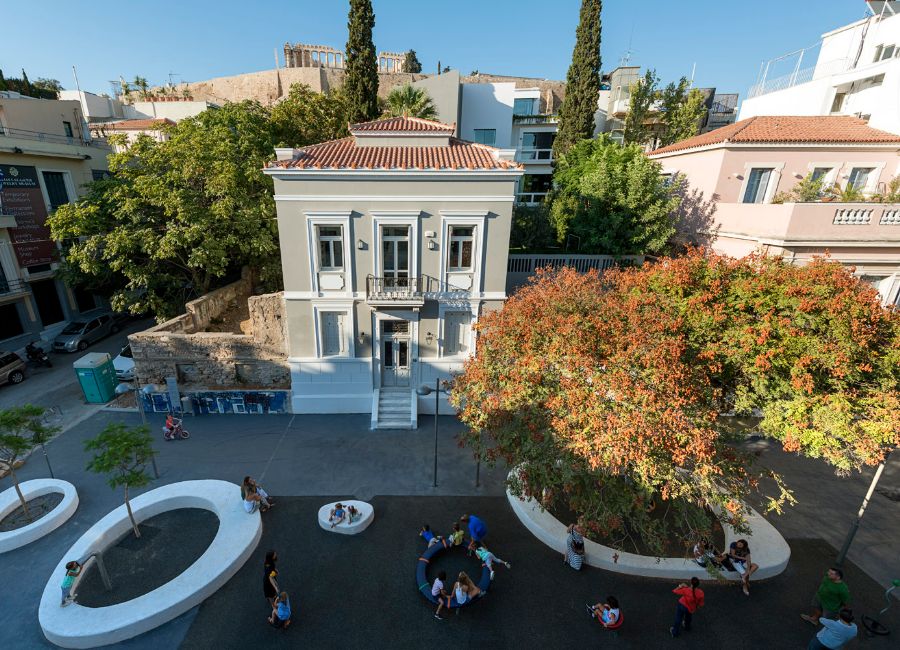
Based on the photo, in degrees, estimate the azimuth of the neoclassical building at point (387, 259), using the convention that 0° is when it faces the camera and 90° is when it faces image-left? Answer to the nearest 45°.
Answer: approximately 0°

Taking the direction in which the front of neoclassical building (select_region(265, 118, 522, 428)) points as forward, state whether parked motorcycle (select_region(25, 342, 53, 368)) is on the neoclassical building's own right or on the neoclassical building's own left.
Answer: on the neoclassical building's own right

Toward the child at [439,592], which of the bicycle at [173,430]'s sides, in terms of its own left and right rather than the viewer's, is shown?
right

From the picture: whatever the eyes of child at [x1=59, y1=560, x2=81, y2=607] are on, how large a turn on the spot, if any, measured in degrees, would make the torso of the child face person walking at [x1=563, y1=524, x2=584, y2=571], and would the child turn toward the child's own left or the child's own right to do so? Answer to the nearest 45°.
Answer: approximately 45° to the child's own right

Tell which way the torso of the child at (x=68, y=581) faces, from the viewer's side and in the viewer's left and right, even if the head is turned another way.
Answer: facing to the right of the viewer
